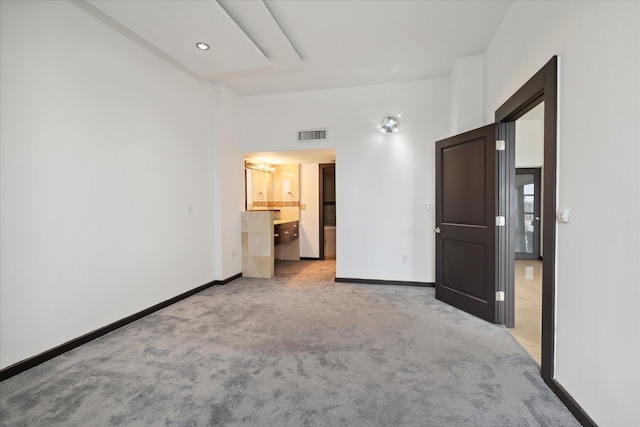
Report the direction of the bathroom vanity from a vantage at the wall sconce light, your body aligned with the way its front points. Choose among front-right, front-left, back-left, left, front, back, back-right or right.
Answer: right

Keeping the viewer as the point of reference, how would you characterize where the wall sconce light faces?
facing the viewer

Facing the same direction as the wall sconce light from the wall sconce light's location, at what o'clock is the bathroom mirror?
The bathroom mirror is roughly at 4 o'clock from the wall sconce light.

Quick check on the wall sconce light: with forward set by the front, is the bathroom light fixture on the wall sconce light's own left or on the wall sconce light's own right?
on the wall sconce light's own right
